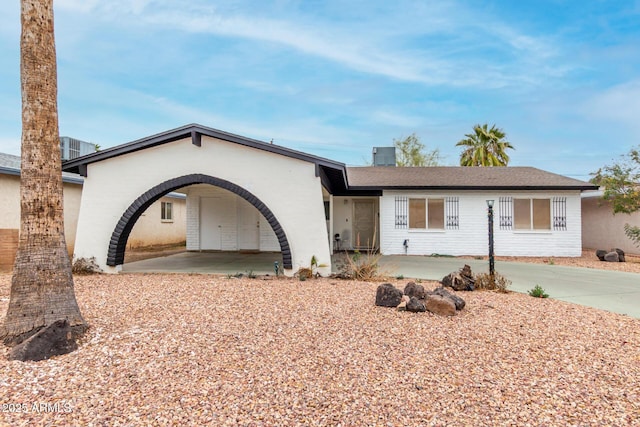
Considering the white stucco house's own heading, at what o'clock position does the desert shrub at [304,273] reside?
The desert shrub is roughly at 12 o'clock from the white stucco house.

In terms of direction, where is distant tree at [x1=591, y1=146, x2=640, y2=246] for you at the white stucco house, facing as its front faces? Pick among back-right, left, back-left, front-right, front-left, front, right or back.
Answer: left

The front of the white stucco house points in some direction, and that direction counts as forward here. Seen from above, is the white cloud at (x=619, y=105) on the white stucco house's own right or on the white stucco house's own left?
on the white stucco house's own left

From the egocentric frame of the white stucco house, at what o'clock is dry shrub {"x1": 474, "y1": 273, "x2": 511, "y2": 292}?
The dry shrub is roughly at 11 o'clock from the white stucco house.

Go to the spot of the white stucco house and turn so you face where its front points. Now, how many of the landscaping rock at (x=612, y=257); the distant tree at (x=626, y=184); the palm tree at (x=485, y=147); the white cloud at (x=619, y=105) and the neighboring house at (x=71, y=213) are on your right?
1

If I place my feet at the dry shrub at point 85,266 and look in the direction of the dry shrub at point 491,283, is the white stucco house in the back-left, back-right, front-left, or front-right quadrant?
front-left

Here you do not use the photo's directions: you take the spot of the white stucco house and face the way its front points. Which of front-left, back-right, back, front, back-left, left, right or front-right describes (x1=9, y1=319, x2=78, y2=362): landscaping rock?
front

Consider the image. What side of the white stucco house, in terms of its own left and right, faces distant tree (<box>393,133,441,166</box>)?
back

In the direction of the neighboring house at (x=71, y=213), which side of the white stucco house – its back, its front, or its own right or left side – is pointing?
right

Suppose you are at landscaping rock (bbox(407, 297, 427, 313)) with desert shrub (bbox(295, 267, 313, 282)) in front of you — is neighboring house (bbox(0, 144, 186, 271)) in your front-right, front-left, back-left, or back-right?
front-left

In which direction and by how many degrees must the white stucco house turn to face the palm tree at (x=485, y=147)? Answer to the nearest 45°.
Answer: approximately 135° to its left

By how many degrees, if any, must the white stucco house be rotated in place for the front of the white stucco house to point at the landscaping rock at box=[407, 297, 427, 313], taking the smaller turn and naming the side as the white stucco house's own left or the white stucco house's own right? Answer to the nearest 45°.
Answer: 0° — it already faces it

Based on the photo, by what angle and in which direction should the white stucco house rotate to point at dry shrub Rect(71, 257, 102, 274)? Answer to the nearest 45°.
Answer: approximately 45° to its right

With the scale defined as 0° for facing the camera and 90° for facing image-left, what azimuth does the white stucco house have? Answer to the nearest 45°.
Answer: approximately 0°
